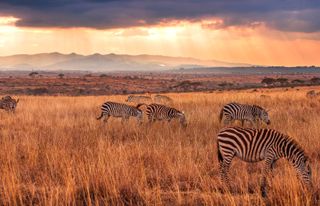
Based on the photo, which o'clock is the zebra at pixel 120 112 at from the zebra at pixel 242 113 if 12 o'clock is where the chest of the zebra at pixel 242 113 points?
the zebra at pixel 120 112 is roughly at 6 o'clock from the zebra at pixel 242 113.

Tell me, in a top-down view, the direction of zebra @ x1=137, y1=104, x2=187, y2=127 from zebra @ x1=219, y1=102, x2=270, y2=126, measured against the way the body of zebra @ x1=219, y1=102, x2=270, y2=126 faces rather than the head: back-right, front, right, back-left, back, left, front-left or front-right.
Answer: back

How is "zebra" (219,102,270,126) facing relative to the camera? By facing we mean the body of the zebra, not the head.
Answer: to the viewer's right

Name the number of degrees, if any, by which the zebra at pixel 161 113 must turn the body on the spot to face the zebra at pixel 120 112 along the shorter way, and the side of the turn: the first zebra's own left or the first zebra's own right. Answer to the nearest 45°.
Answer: approximately 180°

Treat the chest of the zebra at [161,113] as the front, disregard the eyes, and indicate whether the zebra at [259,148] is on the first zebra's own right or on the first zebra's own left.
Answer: on the first zebra's own right

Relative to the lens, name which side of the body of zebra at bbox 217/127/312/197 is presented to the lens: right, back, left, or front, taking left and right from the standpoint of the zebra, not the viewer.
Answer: right

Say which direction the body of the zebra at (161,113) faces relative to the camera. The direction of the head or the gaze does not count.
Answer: to the viewer's right

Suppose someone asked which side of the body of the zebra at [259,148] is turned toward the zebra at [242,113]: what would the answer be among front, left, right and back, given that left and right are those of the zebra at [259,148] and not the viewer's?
left
